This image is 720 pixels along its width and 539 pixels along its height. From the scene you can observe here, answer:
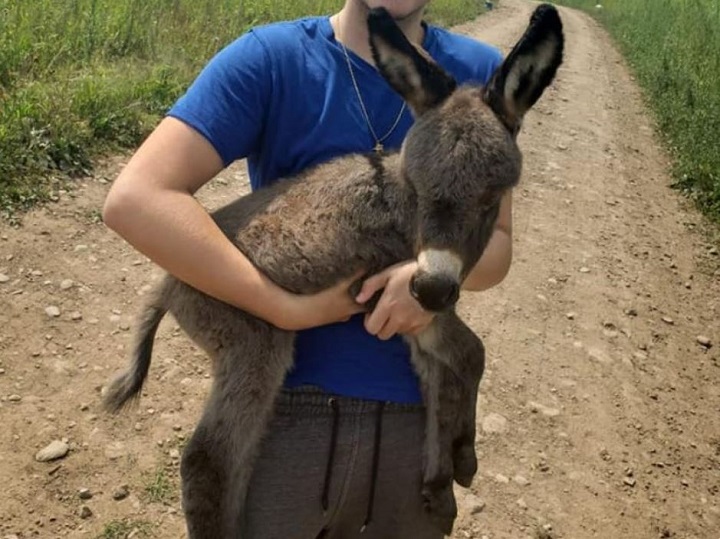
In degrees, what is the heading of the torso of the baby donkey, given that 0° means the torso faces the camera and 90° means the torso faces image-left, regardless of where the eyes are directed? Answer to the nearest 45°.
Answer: approximately 270°

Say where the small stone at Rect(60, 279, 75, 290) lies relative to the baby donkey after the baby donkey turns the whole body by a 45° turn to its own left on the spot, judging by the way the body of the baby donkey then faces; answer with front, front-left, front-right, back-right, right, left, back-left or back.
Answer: left

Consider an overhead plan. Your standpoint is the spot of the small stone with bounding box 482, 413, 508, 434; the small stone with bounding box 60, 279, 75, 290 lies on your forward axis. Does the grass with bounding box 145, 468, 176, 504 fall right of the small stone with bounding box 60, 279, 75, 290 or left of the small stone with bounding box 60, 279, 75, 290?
left
